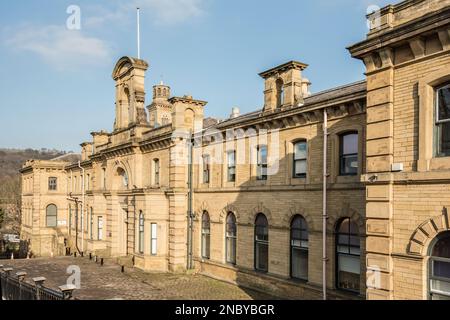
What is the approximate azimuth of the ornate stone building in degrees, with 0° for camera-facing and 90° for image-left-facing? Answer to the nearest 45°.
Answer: approximately 45°
